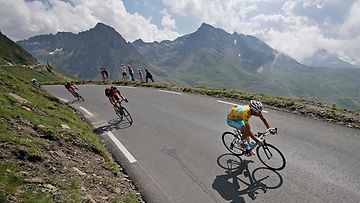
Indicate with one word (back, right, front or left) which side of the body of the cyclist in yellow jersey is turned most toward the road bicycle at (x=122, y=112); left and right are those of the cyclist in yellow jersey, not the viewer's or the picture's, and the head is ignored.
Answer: back

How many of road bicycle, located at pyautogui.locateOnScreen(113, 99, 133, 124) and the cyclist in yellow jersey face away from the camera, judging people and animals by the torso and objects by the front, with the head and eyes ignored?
0

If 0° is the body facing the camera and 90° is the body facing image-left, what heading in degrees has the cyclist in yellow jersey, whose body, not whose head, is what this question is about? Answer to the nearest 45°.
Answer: approximately 315°

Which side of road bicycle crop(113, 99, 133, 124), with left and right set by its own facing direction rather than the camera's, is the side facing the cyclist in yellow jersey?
front

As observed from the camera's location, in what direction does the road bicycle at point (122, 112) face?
facing the viewer and to the right of the viewer
